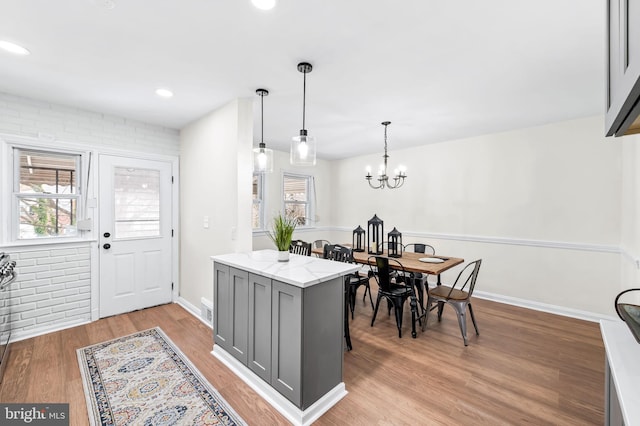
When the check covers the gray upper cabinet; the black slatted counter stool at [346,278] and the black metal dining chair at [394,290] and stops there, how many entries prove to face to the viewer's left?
1

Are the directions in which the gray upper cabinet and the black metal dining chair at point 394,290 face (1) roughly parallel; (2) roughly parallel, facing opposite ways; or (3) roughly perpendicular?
roughly perpendicular

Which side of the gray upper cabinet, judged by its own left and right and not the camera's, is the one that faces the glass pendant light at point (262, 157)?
front

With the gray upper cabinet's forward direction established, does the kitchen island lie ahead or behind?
ahead

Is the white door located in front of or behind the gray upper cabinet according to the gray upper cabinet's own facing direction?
in front

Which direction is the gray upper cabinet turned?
to the viewer's left

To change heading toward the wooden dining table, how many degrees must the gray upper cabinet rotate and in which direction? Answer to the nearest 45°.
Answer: approximately 45° to its right
